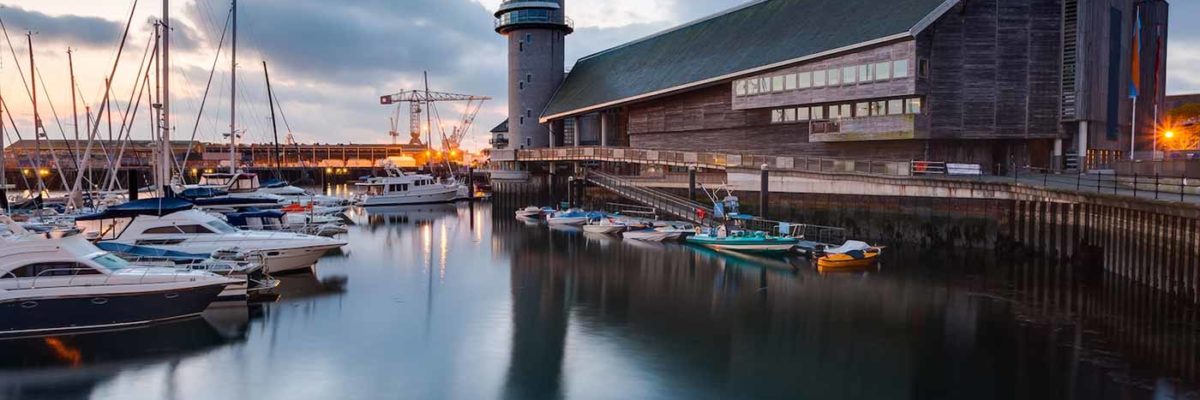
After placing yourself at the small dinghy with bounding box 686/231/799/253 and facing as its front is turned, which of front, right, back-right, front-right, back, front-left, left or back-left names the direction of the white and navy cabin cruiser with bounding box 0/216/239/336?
front-left

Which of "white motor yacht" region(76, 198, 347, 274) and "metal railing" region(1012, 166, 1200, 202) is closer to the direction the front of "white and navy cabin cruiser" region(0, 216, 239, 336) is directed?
the metal railing

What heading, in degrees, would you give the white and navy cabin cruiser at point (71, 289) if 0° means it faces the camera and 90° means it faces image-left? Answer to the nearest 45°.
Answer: approximately 270°

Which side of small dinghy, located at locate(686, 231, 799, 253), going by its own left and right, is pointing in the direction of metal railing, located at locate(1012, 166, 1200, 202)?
back

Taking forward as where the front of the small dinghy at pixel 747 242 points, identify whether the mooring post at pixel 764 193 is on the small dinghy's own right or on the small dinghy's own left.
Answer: on the small dinghy's own right

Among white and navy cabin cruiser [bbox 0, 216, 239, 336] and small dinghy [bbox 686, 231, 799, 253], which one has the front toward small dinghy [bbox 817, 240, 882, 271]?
the white and navy cabin cruiser

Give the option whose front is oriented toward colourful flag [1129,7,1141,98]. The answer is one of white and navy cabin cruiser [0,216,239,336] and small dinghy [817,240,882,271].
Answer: the white and navy cabin cruiser

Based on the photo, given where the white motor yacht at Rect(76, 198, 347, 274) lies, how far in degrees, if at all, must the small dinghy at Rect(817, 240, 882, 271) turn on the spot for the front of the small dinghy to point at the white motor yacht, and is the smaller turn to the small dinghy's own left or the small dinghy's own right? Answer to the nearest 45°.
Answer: approximately 180°

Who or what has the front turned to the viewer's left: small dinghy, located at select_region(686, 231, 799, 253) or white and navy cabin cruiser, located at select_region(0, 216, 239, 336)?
the small dinghy

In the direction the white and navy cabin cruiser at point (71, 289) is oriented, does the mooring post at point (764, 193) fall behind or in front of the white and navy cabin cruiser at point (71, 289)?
in front

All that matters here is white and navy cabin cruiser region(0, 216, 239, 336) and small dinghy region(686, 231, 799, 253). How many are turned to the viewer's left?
1

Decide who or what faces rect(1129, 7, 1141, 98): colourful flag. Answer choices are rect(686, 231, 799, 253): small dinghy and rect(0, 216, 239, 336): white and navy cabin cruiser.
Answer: the white and navy cabin cruiser

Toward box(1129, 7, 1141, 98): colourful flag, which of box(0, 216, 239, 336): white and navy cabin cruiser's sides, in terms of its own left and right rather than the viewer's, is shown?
front

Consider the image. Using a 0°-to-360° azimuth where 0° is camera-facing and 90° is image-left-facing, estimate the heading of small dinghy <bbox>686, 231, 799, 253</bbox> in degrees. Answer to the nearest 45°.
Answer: approximately 90°

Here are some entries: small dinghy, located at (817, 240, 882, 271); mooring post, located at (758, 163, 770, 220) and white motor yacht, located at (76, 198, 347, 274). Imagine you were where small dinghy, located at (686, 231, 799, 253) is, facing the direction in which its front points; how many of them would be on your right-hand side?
1
